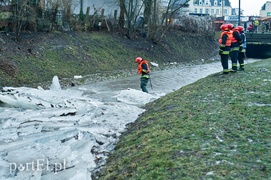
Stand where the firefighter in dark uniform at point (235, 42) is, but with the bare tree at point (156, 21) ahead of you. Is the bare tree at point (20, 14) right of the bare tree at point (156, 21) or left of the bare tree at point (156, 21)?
left

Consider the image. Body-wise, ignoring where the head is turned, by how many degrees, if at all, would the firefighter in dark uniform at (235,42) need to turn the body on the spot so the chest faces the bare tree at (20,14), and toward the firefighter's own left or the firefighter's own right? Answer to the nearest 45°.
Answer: approximately 45° to the firefighter's own right

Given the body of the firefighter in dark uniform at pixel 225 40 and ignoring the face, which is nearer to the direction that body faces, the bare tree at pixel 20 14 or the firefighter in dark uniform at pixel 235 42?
the bare tree

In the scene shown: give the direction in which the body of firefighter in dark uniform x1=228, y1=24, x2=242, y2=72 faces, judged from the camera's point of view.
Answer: to the viewer's left

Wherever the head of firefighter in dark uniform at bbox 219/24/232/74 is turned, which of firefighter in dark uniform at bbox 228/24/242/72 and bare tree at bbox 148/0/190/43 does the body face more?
the bare tree

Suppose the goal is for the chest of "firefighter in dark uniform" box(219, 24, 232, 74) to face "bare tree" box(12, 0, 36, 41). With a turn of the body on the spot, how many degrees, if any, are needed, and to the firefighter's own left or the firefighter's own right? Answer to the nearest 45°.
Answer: approximately 45° to the firefighter's own right

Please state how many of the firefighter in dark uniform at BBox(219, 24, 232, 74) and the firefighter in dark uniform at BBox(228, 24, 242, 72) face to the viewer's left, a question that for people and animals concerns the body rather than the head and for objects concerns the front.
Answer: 2

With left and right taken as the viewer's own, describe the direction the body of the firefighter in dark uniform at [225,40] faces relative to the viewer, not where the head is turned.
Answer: facing to the left of the viewer

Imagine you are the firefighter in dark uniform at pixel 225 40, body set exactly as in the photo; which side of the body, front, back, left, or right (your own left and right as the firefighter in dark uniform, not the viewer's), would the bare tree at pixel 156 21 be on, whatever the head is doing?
right
